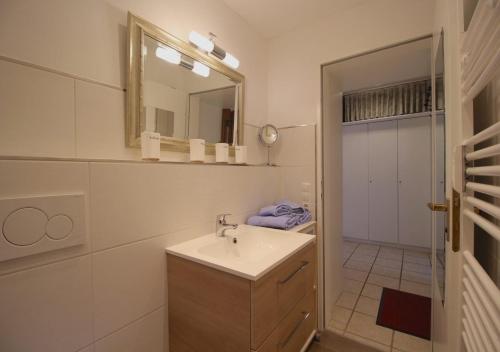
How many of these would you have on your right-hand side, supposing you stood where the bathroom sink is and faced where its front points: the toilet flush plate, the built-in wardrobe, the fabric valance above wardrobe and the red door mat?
1

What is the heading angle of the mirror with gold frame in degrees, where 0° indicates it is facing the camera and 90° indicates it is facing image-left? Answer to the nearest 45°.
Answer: approximately 315°

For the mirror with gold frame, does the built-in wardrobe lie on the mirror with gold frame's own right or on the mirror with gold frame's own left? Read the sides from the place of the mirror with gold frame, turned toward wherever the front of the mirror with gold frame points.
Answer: on the mirror with gold frame's own left

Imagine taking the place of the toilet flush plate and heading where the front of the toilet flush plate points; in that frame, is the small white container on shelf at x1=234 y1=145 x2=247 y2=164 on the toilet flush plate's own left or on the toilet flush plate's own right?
on the toilet flush plate's own left

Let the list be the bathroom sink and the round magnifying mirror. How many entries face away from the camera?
0

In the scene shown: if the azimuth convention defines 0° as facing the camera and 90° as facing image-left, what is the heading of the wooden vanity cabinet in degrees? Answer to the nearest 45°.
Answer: approximately 315°

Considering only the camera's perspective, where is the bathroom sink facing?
facing the viewer and to the right of the viewer

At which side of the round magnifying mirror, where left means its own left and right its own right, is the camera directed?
front
